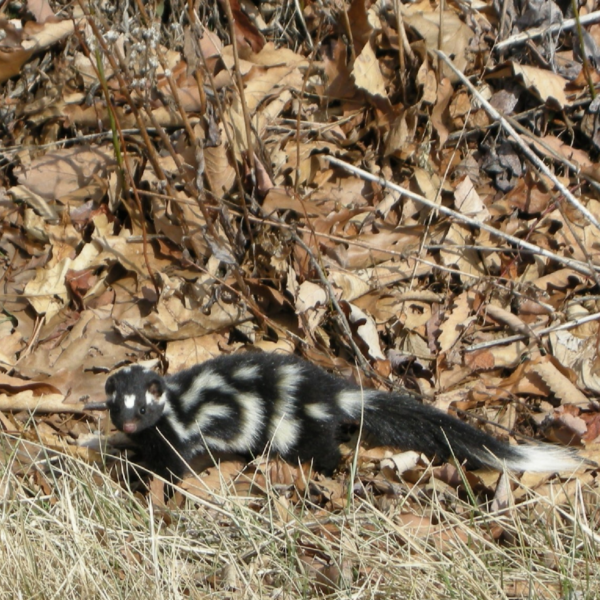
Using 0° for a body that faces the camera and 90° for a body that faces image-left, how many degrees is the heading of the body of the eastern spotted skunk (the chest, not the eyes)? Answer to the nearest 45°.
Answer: approximately 90°

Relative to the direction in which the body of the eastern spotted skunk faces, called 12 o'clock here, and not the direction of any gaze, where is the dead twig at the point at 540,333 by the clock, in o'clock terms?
The dead twig is roughly at 5 o'clock from the eastern spotted skunk.

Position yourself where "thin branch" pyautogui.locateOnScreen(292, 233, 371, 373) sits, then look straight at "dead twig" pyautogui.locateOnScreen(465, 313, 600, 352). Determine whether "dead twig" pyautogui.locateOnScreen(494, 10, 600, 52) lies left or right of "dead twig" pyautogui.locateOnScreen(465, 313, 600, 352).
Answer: left

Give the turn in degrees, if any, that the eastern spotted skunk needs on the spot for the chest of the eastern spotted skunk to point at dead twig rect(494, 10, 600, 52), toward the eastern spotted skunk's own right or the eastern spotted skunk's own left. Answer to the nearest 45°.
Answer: approximately 135° to the eastern spotted skunk's own right

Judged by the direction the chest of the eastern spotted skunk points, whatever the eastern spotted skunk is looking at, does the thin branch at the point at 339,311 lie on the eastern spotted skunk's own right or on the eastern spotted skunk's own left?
on the eastern spotted skunk's own right

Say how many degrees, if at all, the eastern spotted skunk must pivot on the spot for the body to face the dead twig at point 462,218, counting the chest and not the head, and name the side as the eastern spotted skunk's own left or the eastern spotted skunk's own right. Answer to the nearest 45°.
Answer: approximately 135° to the eastern spotted skunk's own right

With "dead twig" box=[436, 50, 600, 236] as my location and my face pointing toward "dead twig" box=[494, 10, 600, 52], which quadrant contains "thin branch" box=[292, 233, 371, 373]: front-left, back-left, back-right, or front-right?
back-left

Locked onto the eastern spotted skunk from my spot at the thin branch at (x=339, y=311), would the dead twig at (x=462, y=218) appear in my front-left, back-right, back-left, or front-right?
back-left
